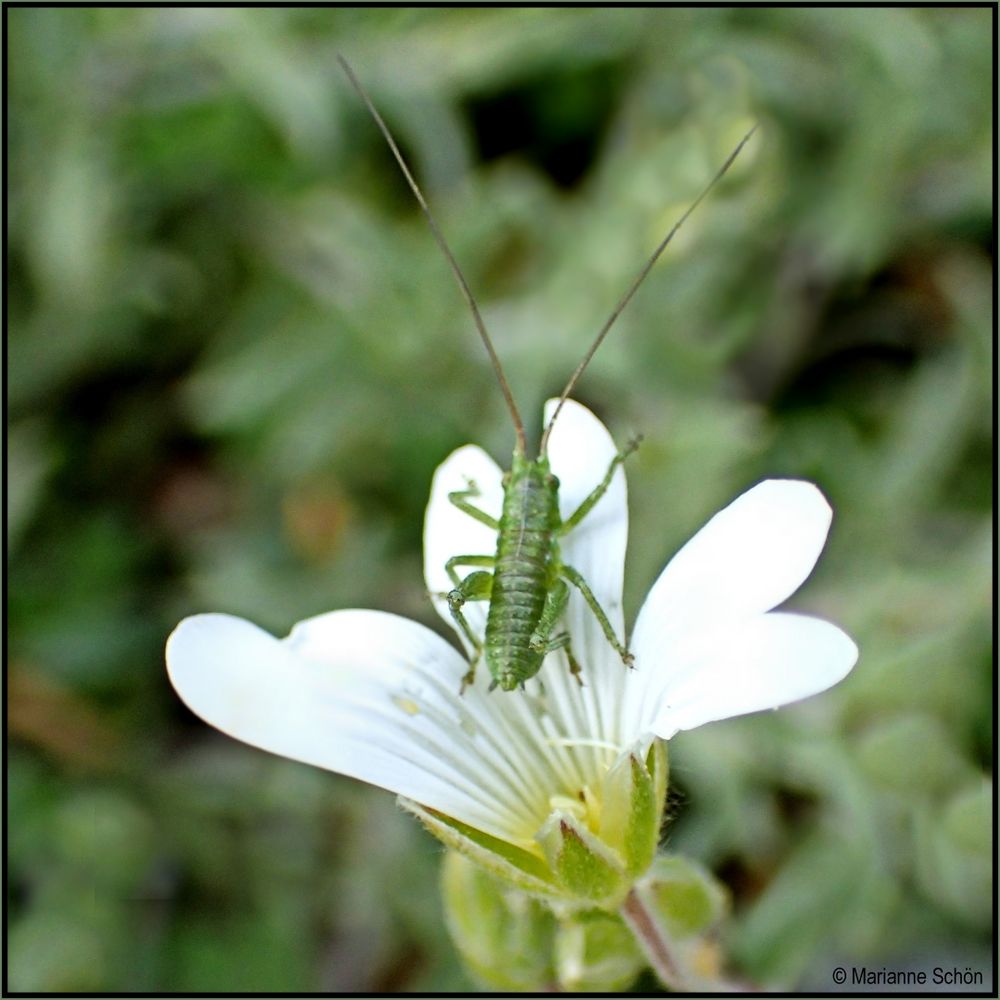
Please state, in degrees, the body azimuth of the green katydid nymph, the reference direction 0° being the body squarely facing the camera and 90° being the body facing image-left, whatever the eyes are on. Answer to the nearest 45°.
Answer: approximately 180°
